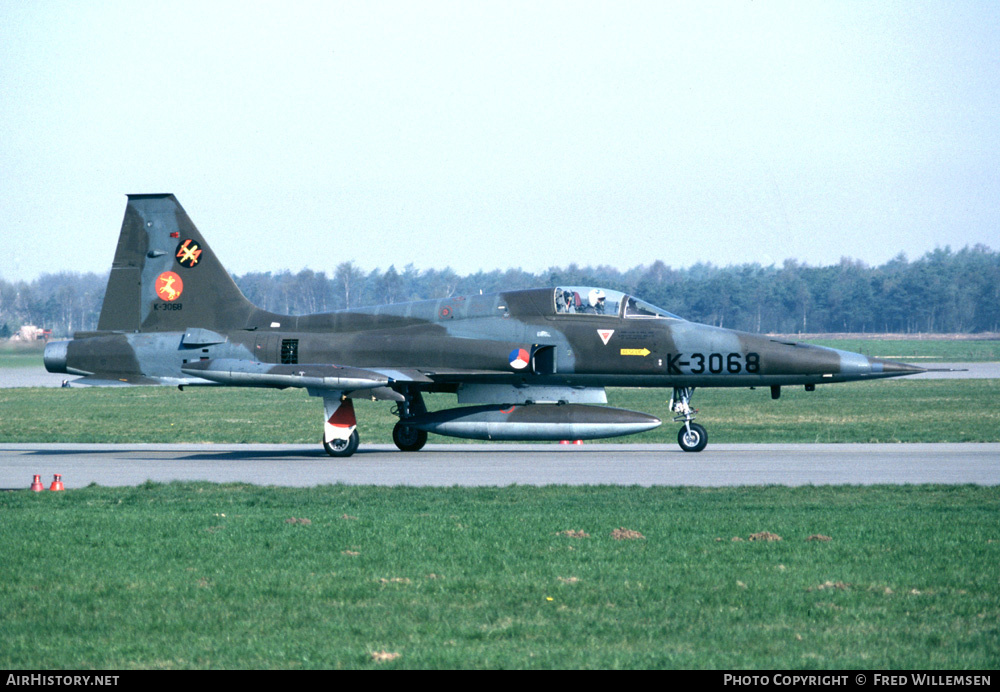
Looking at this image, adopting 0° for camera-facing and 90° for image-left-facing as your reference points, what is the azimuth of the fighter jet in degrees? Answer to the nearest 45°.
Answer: approximately 270°
